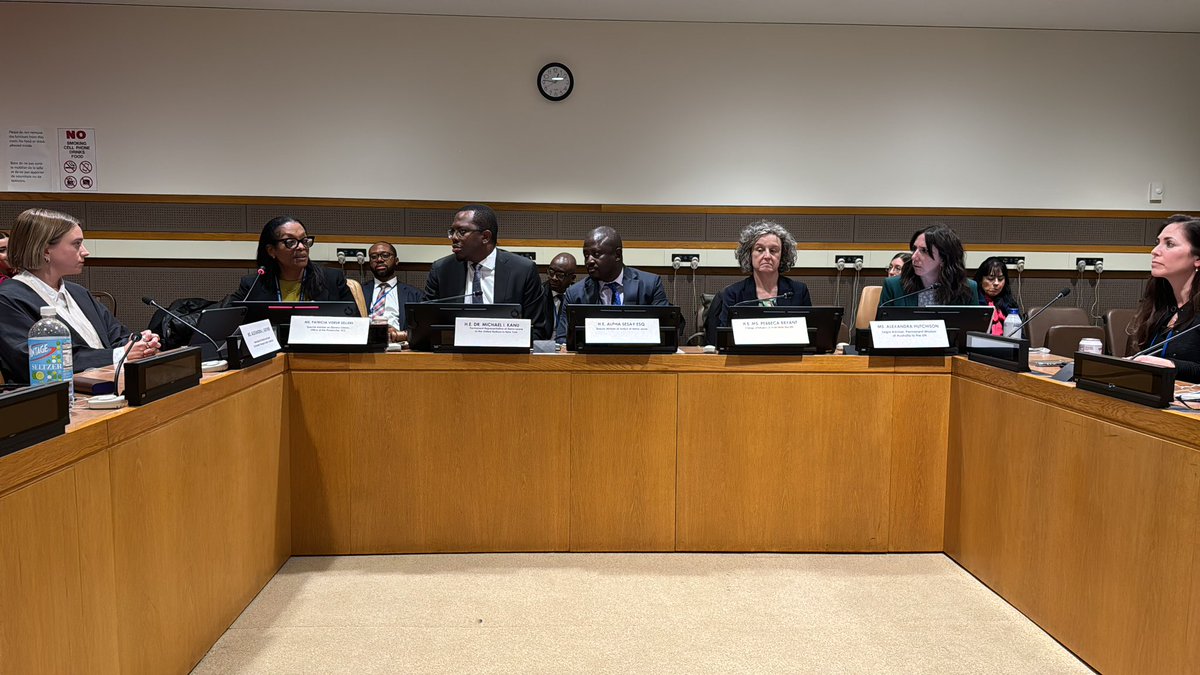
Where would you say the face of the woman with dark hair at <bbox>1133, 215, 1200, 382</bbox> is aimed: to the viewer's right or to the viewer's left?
to the viewer's left

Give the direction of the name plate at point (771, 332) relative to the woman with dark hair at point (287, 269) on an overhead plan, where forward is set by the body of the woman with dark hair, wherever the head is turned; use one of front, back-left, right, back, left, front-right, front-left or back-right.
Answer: front-left

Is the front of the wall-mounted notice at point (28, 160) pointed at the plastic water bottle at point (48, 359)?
yes

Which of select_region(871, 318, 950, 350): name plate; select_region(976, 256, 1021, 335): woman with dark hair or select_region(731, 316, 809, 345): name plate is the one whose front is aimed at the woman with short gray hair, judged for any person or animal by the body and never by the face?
the woman with dark hair

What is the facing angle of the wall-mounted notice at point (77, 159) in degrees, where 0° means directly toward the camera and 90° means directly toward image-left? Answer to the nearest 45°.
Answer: approximately 0°

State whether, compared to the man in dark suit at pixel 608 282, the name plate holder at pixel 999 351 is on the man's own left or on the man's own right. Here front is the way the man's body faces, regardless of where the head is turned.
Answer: on the man's own left

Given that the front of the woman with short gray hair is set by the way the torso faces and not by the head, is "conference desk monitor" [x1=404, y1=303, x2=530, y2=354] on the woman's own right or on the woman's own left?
on the woman's own right

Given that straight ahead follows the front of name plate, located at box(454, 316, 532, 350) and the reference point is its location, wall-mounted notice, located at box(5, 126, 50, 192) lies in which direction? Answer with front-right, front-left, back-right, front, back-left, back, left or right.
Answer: back-right
